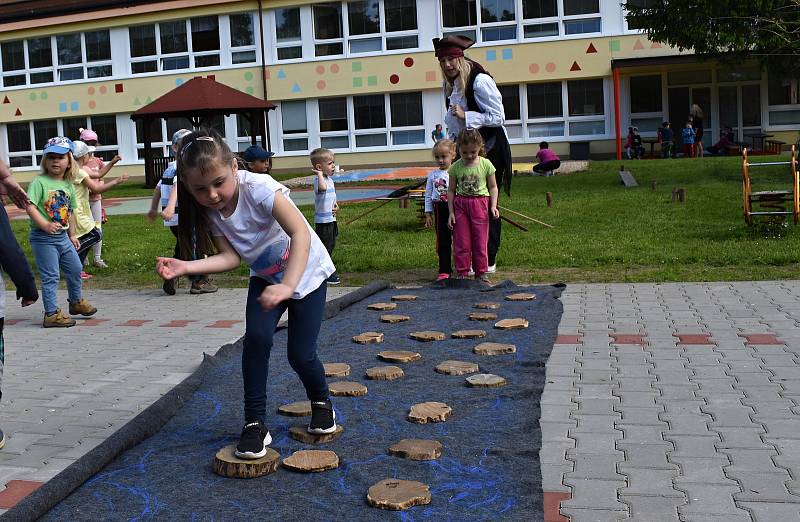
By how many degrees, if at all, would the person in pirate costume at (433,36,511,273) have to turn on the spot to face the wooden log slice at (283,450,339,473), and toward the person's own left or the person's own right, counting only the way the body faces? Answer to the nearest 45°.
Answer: approximately 45° to the person's own left

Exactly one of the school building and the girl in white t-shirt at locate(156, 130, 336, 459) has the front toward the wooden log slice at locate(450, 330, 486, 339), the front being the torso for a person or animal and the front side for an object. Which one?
the school building

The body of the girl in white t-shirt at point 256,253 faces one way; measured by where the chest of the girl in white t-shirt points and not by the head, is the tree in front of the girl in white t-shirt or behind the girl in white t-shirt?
behind

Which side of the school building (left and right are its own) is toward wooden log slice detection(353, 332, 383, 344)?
front

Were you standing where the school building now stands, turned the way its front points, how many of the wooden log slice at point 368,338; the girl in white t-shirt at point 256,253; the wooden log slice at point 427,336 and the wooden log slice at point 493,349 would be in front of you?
4

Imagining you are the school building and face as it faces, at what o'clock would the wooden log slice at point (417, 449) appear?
The wooden log slice is roughly at 12 o'clock from the school building.

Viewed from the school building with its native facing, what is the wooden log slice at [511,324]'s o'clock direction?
The wooden log slice is roughly at 12 o'clock from the school building.

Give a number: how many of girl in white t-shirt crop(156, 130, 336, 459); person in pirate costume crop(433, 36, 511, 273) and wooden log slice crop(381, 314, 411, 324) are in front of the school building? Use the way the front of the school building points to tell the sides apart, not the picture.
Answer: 3

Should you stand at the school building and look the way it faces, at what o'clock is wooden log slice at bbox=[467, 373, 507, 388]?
The wooden log slice is roughly at 12 o'clock from the school building.

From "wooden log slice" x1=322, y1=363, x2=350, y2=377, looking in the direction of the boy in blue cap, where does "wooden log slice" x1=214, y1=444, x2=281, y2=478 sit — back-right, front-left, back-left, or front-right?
back-left

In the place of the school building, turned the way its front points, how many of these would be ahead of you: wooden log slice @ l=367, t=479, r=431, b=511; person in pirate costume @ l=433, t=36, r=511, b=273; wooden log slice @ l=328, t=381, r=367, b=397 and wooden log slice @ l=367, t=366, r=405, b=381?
4

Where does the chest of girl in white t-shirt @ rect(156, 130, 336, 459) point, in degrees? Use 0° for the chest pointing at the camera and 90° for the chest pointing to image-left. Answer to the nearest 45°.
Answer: approximately 45°

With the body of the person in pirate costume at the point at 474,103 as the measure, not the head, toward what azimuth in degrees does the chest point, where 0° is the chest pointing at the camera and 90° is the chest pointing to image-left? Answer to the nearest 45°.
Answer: approximately 45°

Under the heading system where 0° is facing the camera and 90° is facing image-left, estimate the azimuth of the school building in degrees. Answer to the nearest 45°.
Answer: approximately 0°

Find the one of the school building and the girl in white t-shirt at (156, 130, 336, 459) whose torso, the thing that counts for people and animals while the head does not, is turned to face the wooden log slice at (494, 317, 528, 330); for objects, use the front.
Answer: the school building

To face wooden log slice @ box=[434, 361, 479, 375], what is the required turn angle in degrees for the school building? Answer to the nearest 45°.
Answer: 0° — it already faces it
